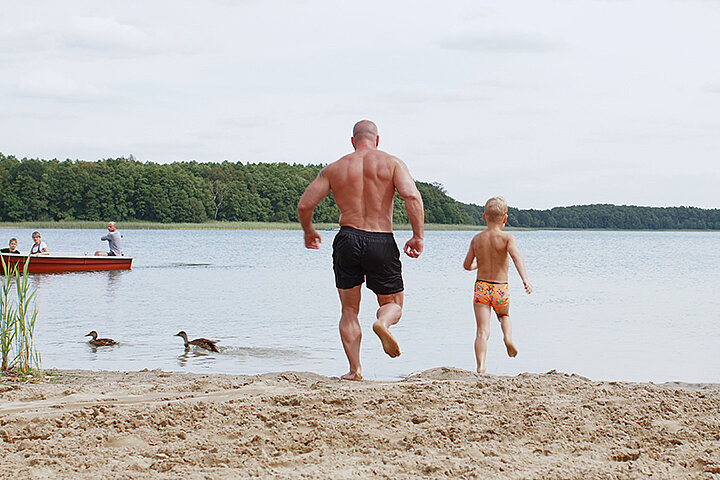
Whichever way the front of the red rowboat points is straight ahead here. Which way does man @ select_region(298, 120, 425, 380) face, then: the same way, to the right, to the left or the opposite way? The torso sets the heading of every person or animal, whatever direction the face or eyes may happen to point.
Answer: to the right

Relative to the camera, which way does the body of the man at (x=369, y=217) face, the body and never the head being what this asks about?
away from the camera

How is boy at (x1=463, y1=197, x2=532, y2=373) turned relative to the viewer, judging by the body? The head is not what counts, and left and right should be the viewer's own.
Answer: facing away from the viewer

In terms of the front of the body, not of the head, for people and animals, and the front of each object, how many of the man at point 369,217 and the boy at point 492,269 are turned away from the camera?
2

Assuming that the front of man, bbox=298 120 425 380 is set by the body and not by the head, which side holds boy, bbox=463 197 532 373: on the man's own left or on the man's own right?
on the man's own right

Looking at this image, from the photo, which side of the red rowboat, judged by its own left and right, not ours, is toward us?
left

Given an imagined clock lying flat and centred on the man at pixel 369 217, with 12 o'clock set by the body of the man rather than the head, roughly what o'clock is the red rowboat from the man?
The red rowboat is roughly at 11 o'clock from the man.

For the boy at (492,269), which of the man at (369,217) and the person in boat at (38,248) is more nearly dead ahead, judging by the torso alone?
the person in boat

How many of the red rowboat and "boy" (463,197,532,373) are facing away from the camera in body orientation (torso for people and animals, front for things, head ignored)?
1

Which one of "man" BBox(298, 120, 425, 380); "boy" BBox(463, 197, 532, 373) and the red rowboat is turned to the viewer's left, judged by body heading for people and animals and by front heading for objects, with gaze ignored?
the red rowboat

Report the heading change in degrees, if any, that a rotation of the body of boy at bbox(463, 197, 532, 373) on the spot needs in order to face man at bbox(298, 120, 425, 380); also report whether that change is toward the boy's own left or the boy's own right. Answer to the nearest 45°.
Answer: approximately 135° to the boy's own left

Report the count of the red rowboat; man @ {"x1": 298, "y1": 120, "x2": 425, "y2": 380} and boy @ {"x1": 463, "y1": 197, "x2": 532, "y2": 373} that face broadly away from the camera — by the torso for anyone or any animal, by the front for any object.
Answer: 2

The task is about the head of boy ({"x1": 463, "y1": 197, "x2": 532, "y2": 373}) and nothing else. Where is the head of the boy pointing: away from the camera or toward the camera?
away from the camera

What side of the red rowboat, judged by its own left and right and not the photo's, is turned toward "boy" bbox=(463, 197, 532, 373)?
left
